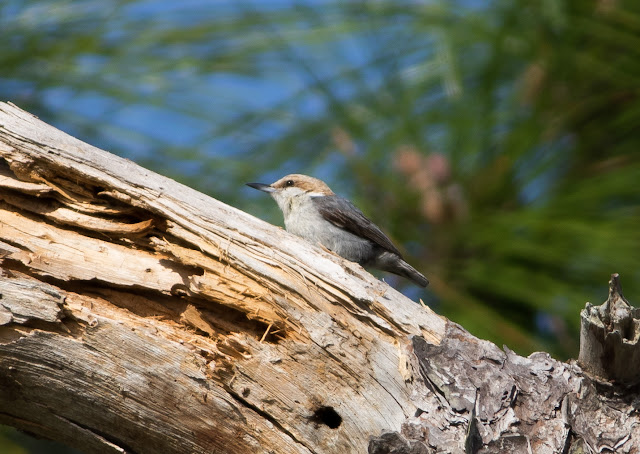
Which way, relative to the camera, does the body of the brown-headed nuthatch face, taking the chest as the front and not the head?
to the viewer's left
